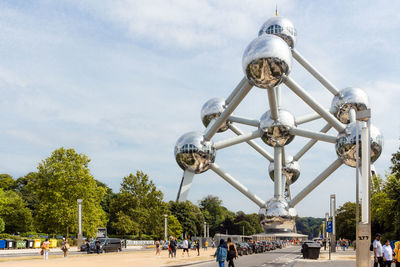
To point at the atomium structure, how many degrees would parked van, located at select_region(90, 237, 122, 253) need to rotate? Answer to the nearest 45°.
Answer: approximately 135° to its right

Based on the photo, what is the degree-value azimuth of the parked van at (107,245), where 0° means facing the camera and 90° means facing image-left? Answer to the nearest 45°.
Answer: approximately 90°

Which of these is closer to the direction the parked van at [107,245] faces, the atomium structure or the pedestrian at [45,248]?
the pedestrian
